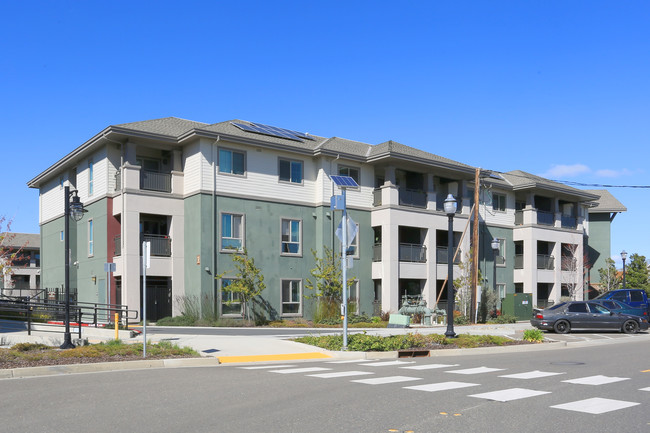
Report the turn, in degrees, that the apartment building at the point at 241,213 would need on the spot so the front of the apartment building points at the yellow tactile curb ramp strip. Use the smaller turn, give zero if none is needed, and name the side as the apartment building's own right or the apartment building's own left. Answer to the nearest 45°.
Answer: approximately 45° to the apartment building's own right

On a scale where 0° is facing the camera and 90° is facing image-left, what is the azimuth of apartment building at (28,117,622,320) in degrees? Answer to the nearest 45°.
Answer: approximately 315°

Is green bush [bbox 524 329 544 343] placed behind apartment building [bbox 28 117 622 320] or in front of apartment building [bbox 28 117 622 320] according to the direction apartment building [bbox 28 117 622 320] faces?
in front
